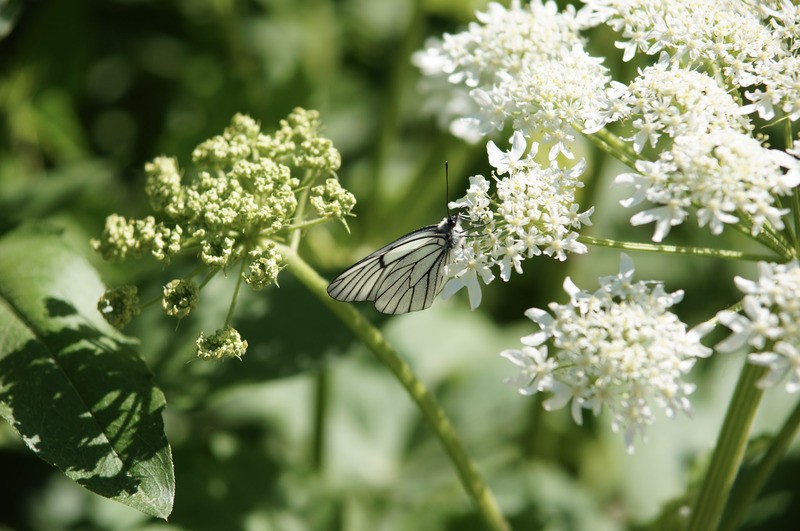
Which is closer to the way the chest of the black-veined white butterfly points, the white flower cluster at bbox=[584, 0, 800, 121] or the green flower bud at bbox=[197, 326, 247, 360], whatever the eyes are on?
the white flower cluster

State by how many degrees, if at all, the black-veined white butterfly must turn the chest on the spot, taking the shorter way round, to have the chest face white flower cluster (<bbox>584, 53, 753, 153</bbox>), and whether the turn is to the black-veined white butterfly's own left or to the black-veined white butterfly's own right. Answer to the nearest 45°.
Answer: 0° — it already faces it

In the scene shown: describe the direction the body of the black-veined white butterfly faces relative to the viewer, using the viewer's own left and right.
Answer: facing to the right of the viewer

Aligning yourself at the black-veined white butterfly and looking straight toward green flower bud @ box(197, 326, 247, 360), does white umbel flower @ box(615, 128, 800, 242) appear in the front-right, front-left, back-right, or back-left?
back-left

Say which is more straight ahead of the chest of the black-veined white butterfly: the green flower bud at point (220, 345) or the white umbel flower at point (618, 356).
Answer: the white umbel flower

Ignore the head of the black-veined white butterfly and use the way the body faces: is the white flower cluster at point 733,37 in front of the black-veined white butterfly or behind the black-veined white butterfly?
in front

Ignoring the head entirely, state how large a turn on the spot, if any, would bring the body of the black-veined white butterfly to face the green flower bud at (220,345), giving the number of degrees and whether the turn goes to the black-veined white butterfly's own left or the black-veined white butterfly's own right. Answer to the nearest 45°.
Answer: approximately 135° to the black-veined white butterfly's own right
